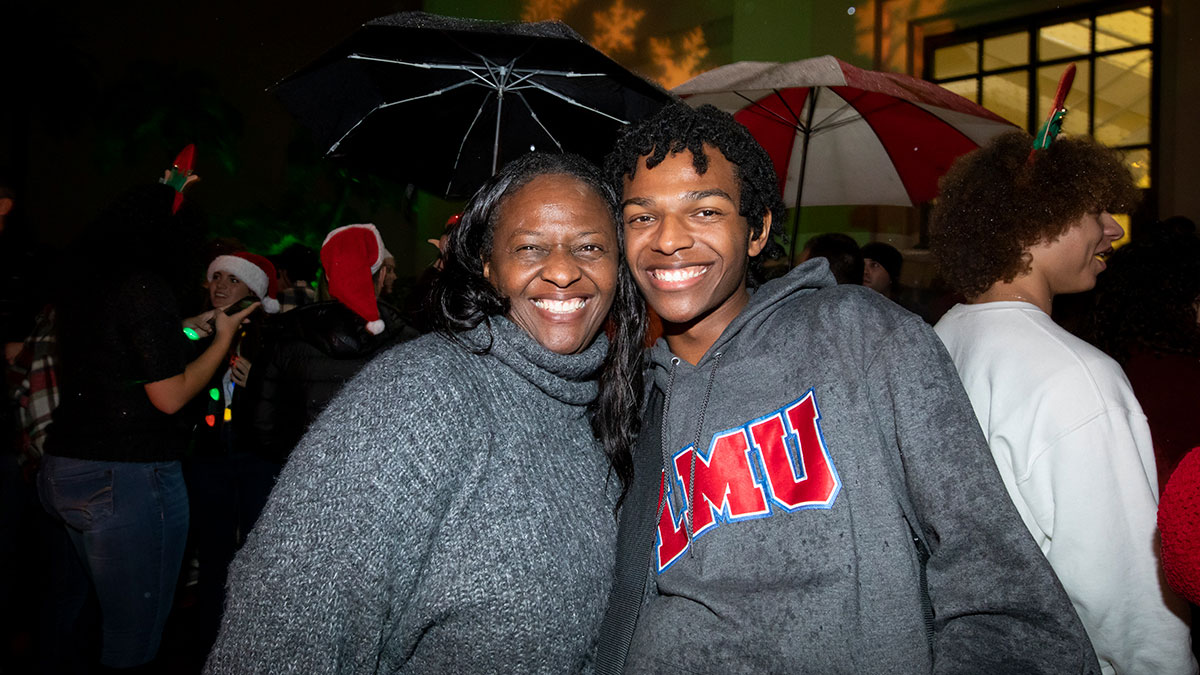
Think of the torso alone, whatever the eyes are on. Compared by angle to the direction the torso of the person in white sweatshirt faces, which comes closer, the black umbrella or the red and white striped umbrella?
the red and white striped umbrella

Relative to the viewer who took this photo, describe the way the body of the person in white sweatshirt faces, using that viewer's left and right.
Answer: facing away from the viewer and to the right of the viewer

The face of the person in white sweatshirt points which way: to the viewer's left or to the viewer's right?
to the viewer's right

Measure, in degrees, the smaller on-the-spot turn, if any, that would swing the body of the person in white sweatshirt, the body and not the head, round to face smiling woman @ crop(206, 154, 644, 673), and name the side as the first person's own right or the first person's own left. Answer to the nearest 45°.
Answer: approximately 180°

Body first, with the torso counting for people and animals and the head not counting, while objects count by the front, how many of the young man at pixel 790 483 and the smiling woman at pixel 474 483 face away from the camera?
0

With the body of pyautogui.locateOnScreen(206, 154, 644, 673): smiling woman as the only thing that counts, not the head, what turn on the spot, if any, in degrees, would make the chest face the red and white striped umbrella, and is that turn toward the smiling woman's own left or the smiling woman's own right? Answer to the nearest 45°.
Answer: approximately 90° to the smiling woman's own left

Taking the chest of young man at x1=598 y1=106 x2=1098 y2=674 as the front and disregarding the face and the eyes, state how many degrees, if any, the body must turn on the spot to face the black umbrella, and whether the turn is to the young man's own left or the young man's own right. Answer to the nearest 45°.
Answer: approximately 90° to the young man's own right
